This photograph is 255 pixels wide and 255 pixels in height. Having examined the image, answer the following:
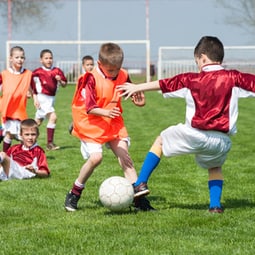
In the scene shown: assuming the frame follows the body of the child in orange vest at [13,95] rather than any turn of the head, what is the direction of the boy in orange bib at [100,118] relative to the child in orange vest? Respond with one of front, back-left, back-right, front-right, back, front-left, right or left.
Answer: front

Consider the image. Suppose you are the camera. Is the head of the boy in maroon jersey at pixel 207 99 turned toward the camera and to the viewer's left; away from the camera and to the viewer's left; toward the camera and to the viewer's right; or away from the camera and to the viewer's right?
away from the camera and to the viewer's left

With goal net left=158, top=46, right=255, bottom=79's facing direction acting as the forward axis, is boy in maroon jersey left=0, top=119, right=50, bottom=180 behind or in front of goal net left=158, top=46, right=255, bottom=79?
in front

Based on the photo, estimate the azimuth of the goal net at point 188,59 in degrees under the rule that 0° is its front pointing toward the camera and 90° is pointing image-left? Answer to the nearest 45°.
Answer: approximately 0°

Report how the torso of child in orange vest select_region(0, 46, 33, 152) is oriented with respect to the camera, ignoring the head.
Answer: toward the camera

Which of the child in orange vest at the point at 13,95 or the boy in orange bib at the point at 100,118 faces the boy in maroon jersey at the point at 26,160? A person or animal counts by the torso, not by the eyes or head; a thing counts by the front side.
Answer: the child in orange vest

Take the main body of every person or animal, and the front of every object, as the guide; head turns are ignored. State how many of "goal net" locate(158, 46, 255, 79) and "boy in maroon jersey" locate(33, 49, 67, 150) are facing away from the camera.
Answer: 0

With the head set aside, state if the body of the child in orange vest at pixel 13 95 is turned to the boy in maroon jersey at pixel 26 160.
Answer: yes

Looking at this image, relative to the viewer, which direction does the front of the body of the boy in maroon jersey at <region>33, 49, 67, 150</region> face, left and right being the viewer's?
facing the viewer and to the right of the viewer

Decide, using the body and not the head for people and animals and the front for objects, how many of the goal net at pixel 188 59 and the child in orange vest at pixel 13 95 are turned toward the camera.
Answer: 2
